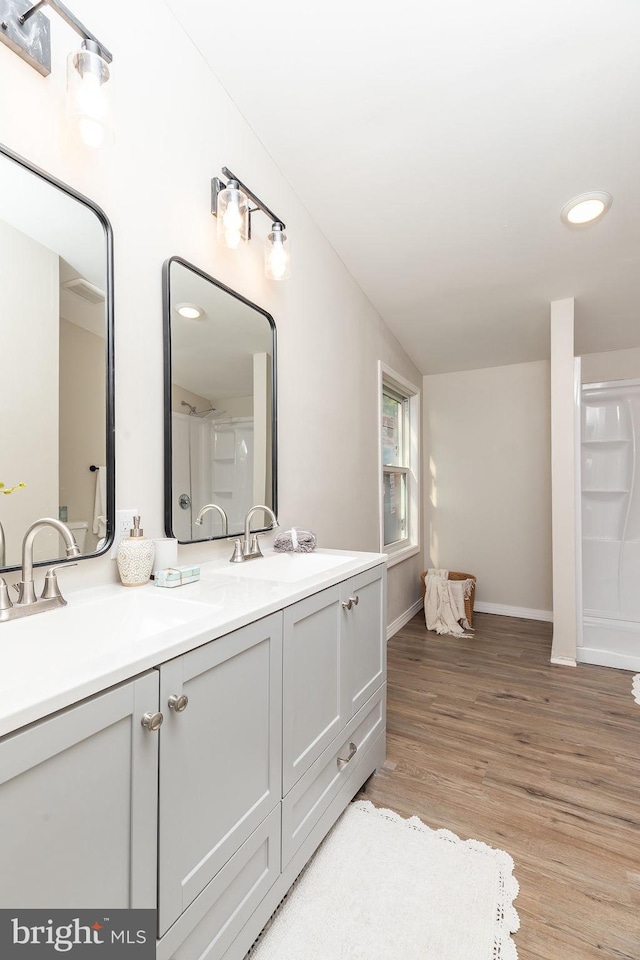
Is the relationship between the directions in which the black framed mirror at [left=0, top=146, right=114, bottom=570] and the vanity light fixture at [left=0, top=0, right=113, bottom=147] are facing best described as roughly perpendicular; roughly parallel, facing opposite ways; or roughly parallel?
roughly parallel

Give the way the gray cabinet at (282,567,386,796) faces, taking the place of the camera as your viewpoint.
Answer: facing the viewer and to the right of the viewer

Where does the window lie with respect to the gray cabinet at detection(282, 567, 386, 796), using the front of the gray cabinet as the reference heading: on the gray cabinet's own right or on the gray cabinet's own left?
on the gray cabinet's own left

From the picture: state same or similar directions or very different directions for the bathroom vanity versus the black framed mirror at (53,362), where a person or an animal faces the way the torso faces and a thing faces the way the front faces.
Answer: same or similar directions

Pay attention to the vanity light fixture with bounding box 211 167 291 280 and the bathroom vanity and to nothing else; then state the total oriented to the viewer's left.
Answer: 0

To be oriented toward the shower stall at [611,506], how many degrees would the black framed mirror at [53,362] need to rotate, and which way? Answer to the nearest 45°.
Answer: approximately 45° to its left

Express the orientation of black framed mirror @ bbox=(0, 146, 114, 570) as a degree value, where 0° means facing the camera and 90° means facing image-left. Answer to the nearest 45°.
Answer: approximately 315°

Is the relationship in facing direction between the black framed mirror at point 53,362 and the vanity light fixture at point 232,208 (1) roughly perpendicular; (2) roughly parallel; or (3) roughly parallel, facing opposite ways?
roughly parallel

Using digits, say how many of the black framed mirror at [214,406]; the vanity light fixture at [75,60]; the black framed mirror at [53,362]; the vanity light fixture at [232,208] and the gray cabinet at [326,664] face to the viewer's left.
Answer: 0

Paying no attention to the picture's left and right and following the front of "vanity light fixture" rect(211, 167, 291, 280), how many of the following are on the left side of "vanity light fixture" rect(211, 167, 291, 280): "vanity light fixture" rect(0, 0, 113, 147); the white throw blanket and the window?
2

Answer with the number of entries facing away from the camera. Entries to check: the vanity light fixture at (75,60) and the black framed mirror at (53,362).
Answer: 0

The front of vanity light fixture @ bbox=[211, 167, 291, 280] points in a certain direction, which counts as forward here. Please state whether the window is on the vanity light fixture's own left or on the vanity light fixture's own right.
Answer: on the vanity light fixture's own left
